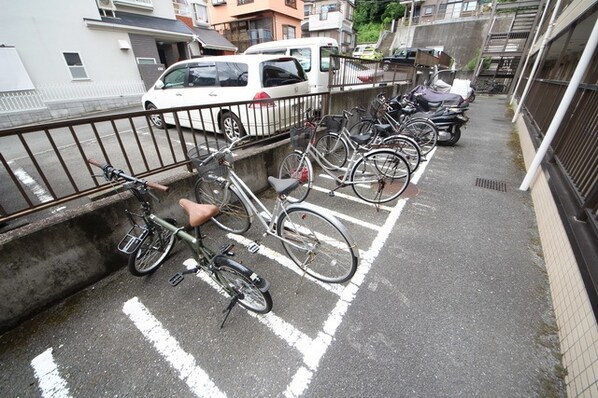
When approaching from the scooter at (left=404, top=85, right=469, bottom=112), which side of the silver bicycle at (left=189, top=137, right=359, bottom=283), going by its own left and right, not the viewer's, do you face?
right

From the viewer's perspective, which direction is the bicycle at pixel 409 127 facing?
to the viewer's left

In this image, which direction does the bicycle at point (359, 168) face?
to the viewer's left

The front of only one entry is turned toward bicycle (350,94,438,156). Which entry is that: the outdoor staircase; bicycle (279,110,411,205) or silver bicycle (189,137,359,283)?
the outdoor staircase

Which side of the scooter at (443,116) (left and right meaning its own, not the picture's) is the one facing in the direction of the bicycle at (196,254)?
left

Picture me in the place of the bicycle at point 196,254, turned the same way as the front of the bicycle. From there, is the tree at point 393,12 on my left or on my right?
on my right

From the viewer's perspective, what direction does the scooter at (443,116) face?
to the viewer's left

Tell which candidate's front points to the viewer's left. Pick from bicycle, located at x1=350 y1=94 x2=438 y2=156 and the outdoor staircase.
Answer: the bicycle

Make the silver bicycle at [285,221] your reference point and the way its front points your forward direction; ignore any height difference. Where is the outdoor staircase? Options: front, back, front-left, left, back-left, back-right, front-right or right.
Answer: right

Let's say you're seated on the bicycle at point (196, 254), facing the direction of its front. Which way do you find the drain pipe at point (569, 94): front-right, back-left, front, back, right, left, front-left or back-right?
back-right

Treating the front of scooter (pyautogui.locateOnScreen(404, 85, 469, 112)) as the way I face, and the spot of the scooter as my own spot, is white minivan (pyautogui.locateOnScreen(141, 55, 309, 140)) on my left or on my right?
on my left

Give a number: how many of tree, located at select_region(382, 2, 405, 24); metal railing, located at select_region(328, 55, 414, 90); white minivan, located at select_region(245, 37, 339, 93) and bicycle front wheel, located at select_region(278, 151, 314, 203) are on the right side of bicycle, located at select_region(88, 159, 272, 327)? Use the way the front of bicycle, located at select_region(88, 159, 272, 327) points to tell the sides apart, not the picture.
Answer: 4

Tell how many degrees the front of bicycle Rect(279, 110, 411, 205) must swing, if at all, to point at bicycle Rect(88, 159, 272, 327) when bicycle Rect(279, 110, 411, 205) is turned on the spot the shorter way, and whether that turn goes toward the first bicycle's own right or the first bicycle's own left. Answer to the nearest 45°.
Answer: approximately 45° to the first bicycle's own left

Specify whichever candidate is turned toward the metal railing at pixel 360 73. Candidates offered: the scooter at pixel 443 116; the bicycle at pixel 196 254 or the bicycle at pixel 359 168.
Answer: the scooter

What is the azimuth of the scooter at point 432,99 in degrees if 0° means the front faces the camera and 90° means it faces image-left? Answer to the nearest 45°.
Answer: approximately 90°
